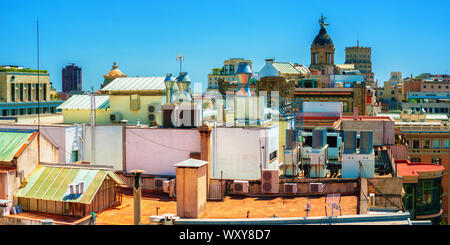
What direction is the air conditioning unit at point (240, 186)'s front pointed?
toward the camera

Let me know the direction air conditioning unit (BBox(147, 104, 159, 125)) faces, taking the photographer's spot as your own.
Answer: facing the viewer

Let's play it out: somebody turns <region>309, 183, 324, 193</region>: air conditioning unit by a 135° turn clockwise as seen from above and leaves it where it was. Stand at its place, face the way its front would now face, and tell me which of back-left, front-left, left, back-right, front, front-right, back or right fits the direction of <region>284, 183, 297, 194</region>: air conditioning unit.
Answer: front-left

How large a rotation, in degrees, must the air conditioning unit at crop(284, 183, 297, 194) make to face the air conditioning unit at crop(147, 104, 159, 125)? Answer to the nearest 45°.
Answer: approximately 135° to its right

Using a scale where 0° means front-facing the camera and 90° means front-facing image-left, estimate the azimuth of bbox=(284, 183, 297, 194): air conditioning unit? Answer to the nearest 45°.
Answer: approximately 0°

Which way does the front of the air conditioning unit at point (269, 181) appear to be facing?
toward the camera

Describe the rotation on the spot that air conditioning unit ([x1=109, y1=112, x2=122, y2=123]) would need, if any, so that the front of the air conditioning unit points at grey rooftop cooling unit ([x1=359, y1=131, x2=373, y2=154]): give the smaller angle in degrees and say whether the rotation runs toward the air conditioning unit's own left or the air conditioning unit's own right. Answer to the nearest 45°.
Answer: approximately 45° to the air conditioning unit's own left

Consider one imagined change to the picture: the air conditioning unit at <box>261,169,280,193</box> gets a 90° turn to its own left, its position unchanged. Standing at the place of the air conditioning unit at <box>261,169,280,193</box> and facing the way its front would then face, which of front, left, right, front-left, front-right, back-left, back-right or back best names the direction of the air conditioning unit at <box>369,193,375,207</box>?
front

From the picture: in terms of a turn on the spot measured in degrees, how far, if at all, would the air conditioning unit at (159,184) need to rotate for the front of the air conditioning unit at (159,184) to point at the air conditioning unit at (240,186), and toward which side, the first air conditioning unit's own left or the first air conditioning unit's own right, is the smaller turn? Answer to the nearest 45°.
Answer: approximately 45° to the first air conditioning unit's own left
